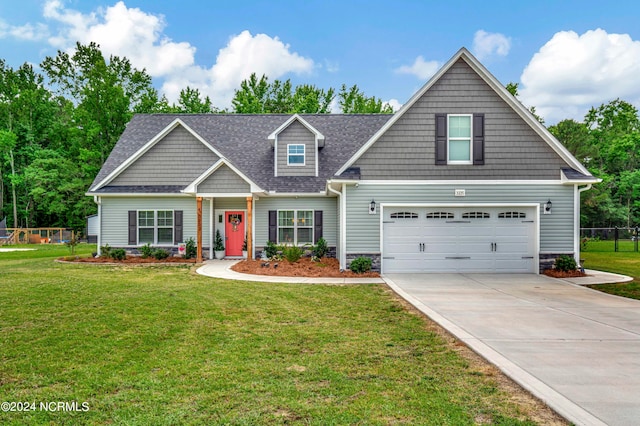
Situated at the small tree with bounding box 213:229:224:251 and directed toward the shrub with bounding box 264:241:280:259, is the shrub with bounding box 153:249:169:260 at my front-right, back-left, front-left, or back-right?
back-right

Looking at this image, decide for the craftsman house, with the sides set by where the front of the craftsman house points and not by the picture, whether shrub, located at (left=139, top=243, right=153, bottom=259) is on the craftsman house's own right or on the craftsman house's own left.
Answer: on the craftsman house's own right

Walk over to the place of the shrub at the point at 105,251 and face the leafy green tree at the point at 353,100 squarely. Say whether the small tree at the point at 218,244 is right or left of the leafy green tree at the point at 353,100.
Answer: right

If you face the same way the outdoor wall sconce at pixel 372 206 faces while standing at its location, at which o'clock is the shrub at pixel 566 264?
The shrub is roughly at 9 o'clock from the outdoor wall sconce.

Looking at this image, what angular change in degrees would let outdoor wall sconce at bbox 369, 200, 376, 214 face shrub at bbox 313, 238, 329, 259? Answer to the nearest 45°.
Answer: approximately 135° to its right

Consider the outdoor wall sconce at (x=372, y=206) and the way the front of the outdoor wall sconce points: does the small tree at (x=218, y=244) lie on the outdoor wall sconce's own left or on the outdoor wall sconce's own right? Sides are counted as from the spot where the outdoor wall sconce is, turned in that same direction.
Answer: on the outdoor wall sconce's own right

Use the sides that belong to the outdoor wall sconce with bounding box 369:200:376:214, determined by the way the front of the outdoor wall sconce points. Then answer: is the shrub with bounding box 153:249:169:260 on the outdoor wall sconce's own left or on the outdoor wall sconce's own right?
on the outdoor wall sconce's own right

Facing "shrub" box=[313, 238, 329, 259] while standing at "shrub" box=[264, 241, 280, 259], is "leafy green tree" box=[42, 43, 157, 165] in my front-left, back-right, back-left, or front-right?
back-left

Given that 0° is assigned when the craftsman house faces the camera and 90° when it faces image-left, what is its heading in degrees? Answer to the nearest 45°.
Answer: approximately 0°
